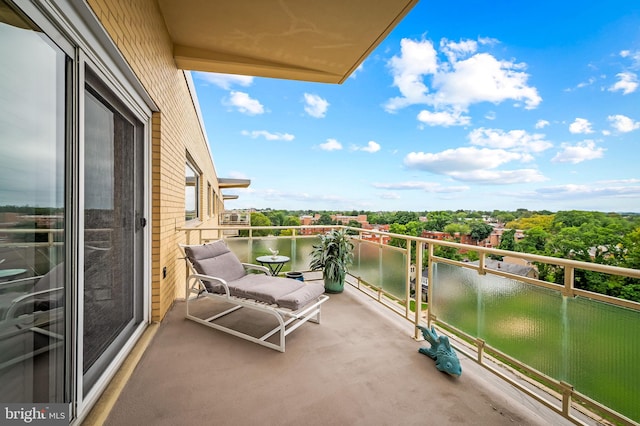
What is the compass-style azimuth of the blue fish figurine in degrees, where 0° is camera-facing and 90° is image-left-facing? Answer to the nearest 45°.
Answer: approximately 315°

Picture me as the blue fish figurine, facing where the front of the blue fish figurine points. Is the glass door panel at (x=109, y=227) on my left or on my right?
on my right

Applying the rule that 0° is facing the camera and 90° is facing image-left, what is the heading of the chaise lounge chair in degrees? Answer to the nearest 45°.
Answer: approximately 315°

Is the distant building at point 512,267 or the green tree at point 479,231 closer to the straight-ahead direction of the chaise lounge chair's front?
the distant building

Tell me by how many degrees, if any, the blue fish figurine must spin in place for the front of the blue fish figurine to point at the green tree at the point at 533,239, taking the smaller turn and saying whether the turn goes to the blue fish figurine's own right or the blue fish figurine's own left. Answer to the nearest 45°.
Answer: approximately 135° to the blue fish figurine's own left

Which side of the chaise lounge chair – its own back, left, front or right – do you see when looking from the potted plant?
left

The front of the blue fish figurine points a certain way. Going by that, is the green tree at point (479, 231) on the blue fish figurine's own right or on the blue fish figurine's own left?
on the blue fish figurine's own left

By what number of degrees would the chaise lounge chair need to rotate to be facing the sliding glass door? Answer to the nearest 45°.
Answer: approximately 90° to its right

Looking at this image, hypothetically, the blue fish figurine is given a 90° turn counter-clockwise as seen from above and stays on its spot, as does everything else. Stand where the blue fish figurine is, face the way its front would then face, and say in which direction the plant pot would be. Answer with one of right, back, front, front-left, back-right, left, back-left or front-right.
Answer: left
